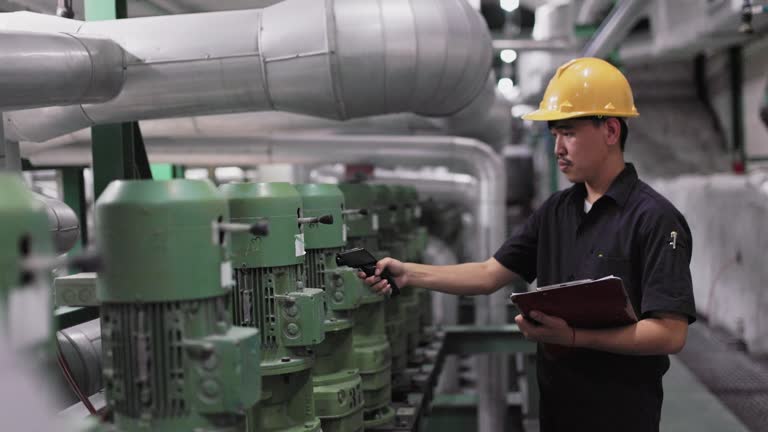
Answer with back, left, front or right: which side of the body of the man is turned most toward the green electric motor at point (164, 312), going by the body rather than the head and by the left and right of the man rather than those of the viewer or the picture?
front

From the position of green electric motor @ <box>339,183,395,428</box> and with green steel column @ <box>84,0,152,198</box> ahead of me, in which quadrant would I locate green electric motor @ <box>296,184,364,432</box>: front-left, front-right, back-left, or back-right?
front-left

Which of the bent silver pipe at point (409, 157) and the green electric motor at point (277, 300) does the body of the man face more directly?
the green electric motor

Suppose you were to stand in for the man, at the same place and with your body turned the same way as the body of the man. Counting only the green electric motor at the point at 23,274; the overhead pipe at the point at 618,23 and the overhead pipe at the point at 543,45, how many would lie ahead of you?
1

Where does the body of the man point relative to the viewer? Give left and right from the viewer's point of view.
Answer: facing the viewer and to the left of the viewer

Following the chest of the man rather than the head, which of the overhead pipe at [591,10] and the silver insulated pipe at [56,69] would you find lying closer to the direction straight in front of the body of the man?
the silver insulated pipe

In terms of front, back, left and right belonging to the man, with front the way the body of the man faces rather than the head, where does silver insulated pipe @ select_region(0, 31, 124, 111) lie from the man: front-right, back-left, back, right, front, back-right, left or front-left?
front-right

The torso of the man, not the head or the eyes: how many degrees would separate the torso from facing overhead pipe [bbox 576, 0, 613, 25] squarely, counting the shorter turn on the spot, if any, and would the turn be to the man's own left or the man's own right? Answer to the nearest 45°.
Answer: approximately 135° to the man's own right

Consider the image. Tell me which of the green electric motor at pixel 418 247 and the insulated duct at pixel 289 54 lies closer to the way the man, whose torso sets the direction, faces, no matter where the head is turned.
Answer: the insulated duct
